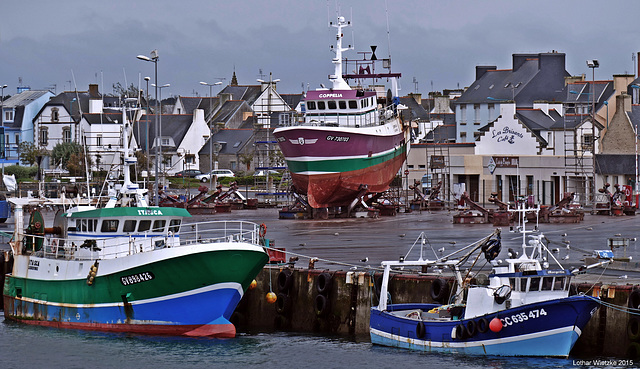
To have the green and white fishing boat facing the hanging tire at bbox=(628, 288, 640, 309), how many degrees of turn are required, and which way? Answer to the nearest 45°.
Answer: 0° — it already faces it

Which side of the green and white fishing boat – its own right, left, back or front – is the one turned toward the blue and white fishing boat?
front

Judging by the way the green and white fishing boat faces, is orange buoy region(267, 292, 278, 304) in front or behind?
in front

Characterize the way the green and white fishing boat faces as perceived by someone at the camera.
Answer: facing the viewer and to the right of the viewer

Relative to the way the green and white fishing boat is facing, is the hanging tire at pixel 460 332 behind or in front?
in front

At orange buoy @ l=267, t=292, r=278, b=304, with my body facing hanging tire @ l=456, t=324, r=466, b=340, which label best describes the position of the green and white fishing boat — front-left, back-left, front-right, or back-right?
back-right

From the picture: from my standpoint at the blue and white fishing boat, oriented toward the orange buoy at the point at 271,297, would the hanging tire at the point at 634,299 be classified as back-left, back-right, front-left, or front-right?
back-right
